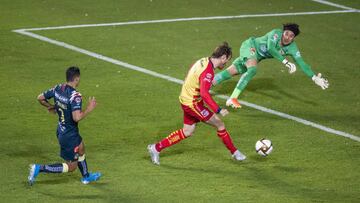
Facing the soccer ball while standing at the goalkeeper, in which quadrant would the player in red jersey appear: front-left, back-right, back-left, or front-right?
front-right

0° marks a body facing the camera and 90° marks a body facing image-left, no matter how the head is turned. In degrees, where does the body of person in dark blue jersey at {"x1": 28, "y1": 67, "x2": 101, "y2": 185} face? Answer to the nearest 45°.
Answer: approximately 225°

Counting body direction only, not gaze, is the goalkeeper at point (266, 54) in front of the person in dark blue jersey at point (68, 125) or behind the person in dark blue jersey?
in front

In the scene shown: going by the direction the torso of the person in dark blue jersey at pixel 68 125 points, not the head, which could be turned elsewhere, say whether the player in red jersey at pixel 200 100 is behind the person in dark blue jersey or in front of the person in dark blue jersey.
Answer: in front

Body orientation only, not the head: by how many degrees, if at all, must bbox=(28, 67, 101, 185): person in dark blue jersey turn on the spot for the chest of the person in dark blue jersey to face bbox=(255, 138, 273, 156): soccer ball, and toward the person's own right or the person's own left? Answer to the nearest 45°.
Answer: approximately 45° to the person's own right

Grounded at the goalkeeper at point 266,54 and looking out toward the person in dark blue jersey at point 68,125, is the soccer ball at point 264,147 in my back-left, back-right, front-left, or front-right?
front-left

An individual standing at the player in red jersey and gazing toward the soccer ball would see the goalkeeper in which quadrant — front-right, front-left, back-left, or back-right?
front-left
